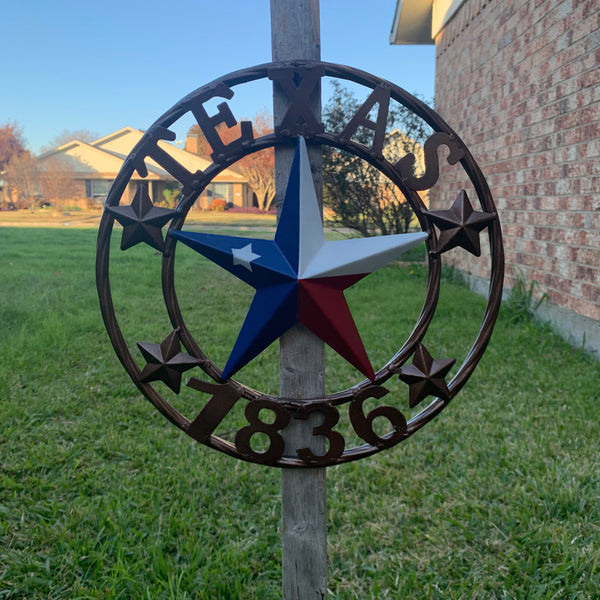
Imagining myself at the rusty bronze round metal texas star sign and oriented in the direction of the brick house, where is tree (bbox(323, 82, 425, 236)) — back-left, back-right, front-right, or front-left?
front-left

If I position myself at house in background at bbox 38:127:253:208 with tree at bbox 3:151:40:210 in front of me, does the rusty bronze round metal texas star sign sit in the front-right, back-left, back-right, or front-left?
back-left

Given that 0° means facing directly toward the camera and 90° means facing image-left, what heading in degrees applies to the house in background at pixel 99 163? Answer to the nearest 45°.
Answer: approximately 0°

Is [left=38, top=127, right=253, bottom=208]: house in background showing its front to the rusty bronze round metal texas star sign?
yes

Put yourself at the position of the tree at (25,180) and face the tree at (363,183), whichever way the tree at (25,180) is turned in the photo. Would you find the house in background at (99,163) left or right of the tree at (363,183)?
left

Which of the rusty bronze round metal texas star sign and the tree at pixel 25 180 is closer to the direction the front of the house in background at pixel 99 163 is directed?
the rusty bronze round metal texas star sign

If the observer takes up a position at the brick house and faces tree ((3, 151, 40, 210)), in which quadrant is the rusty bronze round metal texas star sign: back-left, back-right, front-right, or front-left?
back-left

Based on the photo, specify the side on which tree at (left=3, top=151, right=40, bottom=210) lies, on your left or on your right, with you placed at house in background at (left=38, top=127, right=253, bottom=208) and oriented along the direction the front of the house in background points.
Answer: on your right

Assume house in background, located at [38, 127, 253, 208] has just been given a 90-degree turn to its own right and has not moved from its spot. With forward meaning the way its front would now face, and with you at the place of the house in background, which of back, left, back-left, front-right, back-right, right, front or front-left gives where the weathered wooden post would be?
left

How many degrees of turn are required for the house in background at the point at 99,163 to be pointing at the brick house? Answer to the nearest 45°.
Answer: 0° — it already faces it
